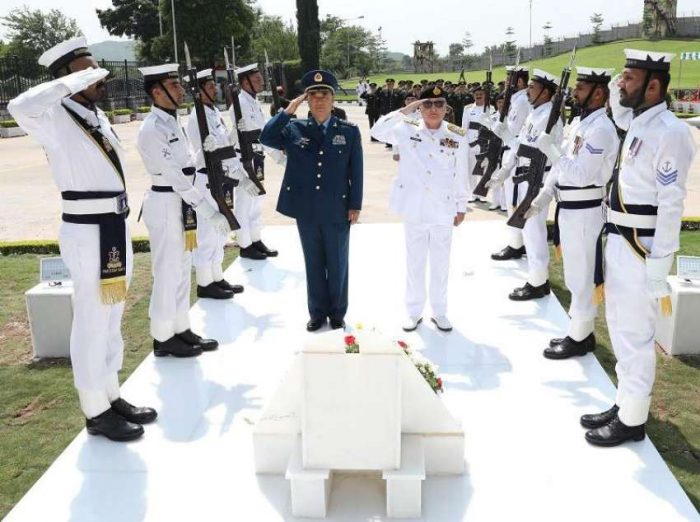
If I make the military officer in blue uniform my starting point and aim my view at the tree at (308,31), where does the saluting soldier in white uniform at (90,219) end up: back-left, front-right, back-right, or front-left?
back-left

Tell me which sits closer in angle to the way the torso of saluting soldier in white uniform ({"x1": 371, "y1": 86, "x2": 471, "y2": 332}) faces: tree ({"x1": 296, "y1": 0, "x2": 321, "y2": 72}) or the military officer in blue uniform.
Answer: the military officer in blue uniform

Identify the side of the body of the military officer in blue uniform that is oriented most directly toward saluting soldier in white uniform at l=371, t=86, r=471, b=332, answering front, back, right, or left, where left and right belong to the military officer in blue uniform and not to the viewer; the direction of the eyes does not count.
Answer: left

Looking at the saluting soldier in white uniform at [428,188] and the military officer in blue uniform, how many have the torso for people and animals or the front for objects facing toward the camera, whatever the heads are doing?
2

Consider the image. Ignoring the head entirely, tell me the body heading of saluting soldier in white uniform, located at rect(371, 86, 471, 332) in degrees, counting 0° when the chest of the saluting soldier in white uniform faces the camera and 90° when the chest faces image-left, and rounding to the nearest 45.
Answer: approximately 0°

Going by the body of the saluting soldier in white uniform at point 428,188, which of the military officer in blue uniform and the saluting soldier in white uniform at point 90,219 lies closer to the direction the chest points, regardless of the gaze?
the saluting soldier in white uniform

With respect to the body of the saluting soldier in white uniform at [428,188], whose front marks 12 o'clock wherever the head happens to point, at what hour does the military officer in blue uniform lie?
The military officer in blue uniform is roughly at 3 o'clock from the saluting soldier in white uniform.

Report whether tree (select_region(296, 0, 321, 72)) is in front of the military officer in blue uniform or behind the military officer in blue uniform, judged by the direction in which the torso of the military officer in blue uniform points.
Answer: behind

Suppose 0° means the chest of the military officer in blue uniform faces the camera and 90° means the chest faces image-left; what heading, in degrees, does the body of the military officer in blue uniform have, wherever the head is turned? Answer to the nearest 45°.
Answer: approximately 0°

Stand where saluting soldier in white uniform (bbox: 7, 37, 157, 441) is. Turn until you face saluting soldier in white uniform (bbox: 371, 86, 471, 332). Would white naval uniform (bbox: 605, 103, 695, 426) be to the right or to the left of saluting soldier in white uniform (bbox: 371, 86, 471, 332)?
right
